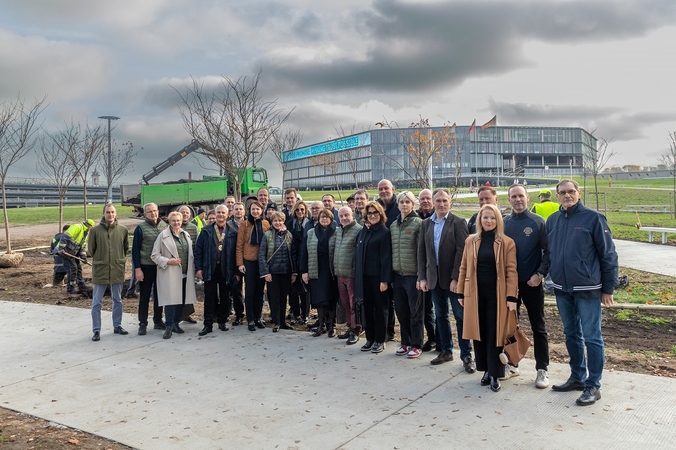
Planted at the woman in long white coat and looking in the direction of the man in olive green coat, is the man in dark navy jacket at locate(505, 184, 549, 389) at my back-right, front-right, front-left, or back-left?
back-left

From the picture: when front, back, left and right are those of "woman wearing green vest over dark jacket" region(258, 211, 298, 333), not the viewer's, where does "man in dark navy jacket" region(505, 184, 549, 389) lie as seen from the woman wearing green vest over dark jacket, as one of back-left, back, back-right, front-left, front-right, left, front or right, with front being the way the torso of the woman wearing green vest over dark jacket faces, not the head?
front-left

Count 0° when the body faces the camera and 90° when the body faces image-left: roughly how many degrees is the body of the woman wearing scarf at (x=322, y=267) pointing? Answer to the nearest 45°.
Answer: approximately 0°

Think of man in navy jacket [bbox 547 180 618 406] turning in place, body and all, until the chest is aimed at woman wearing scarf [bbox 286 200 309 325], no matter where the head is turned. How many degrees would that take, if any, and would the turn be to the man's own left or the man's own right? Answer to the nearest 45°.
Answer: approximately 90° to the man's own right

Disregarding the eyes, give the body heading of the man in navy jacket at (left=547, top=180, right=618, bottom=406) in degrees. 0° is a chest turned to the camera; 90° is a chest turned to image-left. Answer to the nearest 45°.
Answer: approximately 45°

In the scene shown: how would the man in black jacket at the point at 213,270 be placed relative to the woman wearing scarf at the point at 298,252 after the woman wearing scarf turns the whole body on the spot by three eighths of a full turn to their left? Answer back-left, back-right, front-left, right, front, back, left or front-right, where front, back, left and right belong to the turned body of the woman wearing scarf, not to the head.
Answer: back-left

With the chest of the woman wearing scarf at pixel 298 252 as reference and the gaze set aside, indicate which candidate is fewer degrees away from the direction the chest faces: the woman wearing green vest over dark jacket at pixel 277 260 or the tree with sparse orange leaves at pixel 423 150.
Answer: the woman wearing green vest over dark jacket

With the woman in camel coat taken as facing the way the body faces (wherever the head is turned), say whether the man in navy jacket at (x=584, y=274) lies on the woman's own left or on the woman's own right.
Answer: on the woman's own left

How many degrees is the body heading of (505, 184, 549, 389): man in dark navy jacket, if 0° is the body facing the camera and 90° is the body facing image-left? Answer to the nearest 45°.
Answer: approximately 45°

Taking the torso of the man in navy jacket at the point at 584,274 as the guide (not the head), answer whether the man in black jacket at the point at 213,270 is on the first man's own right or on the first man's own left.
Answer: on the first man's own right

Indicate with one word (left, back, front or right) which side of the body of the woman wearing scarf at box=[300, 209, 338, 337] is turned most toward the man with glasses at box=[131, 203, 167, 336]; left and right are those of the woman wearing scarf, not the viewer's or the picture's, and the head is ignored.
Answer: right
